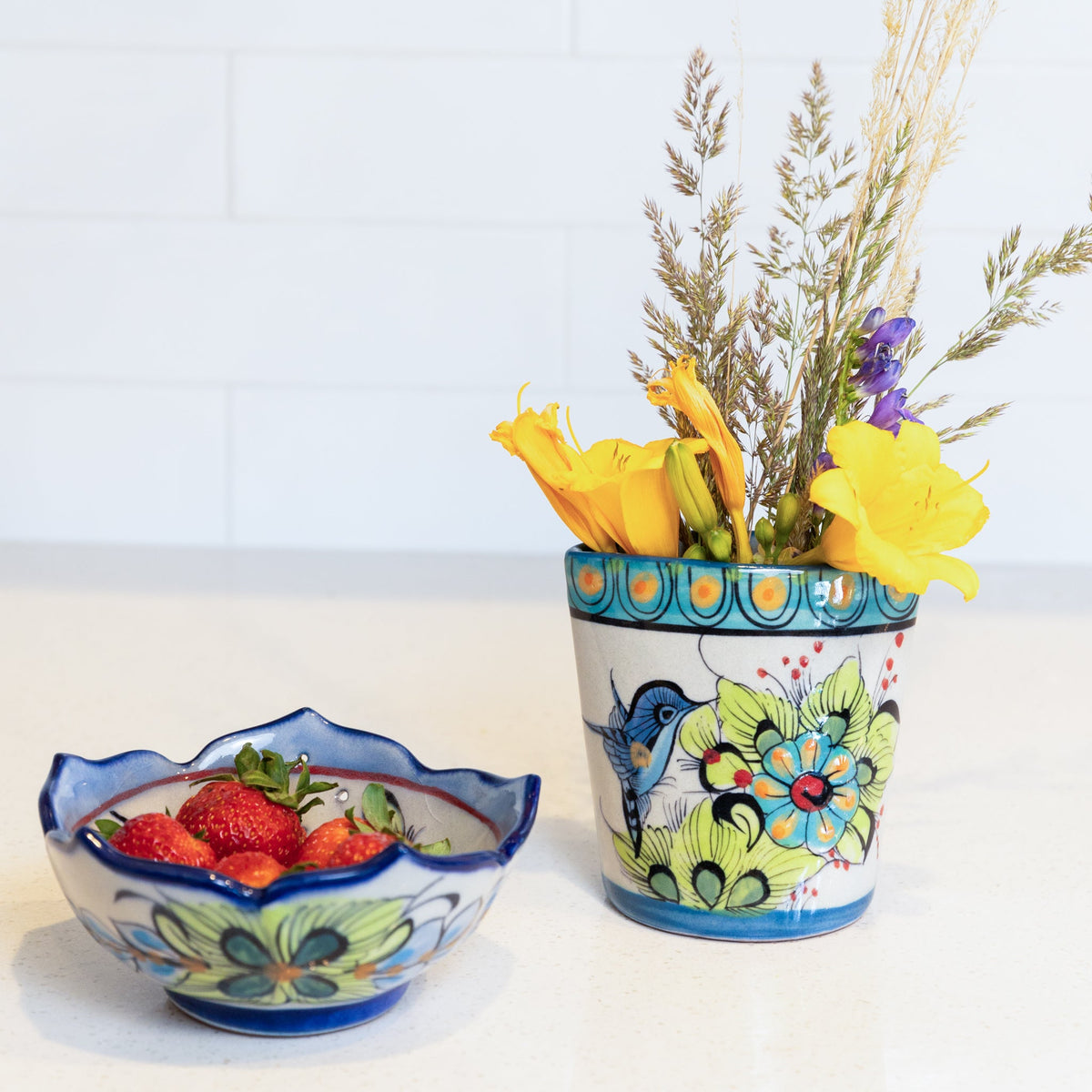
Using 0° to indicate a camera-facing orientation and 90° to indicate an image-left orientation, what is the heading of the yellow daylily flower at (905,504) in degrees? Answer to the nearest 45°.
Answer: approximately 315°

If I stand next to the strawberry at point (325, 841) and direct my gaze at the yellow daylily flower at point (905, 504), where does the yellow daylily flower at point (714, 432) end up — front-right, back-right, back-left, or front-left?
front-left

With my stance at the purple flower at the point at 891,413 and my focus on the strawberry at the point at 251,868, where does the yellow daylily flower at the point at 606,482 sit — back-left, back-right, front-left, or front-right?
front-right

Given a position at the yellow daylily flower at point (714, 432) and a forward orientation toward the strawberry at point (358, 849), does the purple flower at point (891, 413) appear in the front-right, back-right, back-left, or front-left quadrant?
back-left
